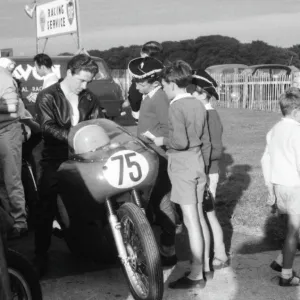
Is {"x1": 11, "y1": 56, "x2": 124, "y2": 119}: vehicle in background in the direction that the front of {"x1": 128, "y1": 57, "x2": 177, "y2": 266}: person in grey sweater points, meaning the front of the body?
no

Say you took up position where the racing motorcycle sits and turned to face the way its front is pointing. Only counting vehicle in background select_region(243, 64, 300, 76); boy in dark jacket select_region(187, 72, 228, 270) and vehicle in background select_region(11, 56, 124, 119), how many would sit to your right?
0

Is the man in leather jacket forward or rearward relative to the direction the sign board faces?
forward

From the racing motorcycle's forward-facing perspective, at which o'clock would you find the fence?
The fence is roughly at 8 o'clock from the racing motorcycle.

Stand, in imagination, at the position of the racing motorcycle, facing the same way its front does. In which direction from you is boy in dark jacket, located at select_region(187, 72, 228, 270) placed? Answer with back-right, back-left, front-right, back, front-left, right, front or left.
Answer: left

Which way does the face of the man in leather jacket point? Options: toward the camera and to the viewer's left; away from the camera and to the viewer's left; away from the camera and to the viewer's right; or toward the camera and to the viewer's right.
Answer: toward the camera and to the viewer's right

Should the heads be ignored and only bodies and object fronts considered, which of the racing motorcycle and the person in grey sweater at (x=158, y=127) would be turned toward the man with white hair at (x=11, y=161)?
the person in grey sweater

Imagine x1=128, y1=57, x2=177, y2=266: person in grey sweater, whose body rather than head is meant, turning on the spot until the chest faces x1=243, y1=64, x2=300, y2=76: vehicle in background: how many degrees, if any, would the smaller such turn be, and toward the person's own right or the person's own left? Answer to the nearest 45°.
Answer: approximately 90° to the person's own right

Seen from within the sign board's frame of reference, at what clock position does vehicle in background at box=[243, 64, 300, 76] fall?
The vehicle in background is roughly at 7 o'clock from the sign board.

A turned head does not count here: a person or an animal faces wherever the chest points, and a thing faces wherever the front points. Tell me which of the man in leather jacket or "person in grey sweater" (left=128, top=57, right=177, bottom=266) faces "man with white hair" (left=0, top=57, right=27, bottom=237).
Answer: the person in grey sweater

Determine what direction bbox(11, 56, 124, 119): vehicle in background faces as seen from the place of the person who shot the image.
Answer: facing to the right of the viewer

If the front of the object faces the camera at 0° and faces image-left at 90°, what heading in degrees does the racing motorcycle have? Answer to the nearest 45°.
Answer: approximately 315°

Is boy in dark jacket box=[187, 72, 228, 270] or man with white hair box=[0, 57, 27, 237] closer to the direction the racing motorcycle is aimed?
the boy in dark jacket

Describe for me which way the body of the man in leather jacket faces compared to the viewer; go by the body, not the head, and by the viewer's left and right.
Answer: facing the viewer and to the right of the viewer

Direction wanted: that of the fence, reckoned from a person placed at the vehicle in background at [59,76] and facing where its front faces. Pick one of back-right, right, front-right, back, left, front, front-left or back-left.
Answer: front-left

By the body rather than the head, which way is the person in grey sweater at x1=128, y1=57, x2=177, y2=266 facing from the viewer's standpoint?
to the viewer's left

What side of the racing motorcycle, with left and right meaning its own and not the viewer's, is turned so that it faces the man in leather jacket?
right
